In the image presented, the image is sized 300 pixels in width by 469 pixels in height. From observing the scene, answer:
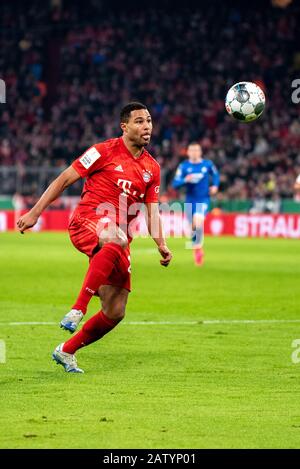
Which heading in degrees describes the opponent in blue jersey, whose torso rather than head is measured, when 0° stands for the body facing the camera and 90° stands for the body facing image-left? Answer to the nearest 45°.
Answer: approximately 0°

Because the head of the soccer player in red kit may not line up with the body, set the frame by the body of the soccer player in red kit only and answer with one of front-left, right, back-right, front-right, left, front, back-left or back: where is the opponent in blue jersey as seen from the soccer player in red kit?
back-left

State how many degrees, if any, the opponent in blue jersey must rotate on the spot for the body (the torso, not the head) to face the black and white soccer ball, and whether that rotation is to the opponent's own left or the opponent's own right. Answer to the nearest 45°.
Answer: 0° — they already face it

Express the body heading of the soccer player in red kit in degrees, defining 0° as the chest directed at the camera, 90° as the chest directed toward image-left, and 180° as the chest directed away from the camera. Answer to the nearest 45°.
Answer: approximately 315°

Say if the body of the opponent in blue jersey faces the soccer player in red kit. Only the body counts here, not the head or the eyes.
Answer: yes
